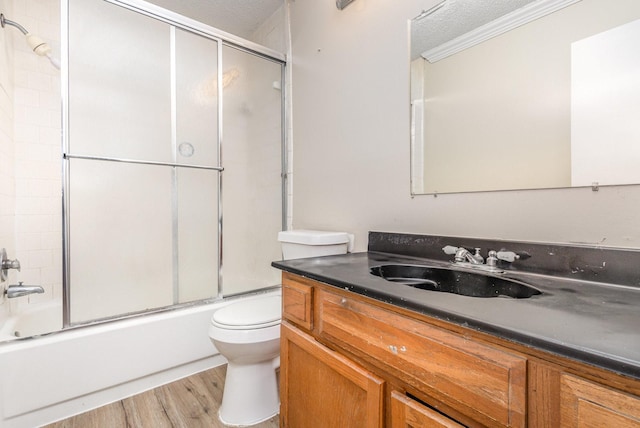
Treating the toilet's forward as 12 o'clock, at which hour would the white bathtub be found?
The white bathtub is roughly at 2 o'clock from the toilet.

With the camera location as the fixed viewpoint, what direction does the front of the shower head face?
facing to the right of the viewer

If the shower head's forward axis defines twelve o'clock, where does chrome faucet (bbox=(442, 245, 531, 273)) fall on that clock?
The chrome faucet is roughly at 2 o'clock from the shower head.

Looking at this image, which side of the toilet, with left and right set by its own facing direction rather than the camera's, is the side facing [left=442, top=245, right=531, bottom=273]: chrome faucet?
left

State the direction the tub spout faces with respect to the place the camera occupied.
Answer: facing to the right of the viewer

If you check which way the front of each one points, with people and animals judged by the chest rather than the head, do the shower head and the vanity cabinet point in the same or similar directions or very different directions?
very different directions

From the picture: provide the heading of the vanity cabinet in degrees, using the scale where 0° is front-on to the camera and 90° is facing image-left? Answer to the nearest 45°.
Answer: approximately 45°

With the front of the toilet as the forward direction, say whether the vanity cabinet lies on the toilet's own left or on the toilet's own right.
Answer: on the toilet's own left
